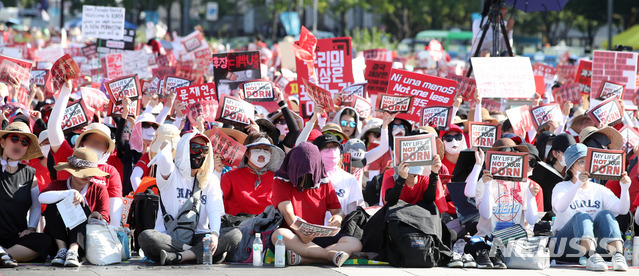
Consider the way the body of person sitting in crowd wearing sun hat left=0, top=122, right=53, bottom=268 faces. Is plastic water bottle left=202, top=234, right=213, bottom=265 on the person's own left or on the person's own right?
on the person's own left

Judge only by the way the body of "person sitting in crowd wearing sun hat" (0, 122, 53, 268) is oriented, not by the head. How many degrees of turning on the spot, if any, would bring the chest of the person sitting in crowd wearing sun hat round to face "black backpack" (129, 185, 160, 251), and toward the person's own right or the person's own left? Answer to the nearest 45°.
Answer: approximately 90° to the person's own left

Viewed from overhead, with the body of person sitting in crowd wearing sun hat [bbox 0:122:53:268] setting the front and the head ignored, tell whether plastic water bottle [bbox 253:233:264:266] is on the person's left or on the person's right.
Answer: on the person's left

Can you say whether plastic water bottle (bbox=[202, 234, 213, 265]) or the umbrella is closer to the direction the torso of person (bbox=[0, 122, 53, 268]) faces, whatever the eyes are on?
the plastic water bottle

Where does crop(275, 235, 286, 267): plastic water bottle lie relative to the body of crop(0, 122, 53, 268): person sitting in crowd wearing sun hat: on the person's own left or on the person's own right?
on the person's own left

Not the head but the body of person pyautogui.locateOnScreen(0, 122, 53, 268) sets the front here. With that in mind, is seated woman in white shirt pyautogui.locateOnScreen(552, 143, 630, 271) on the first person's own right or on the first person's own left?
on the first person's own left

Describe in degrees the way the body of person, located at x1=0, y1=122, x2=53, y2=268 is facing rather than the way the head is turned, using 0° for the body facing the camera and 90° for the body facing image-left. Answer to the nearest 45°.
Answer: approximately 0°
